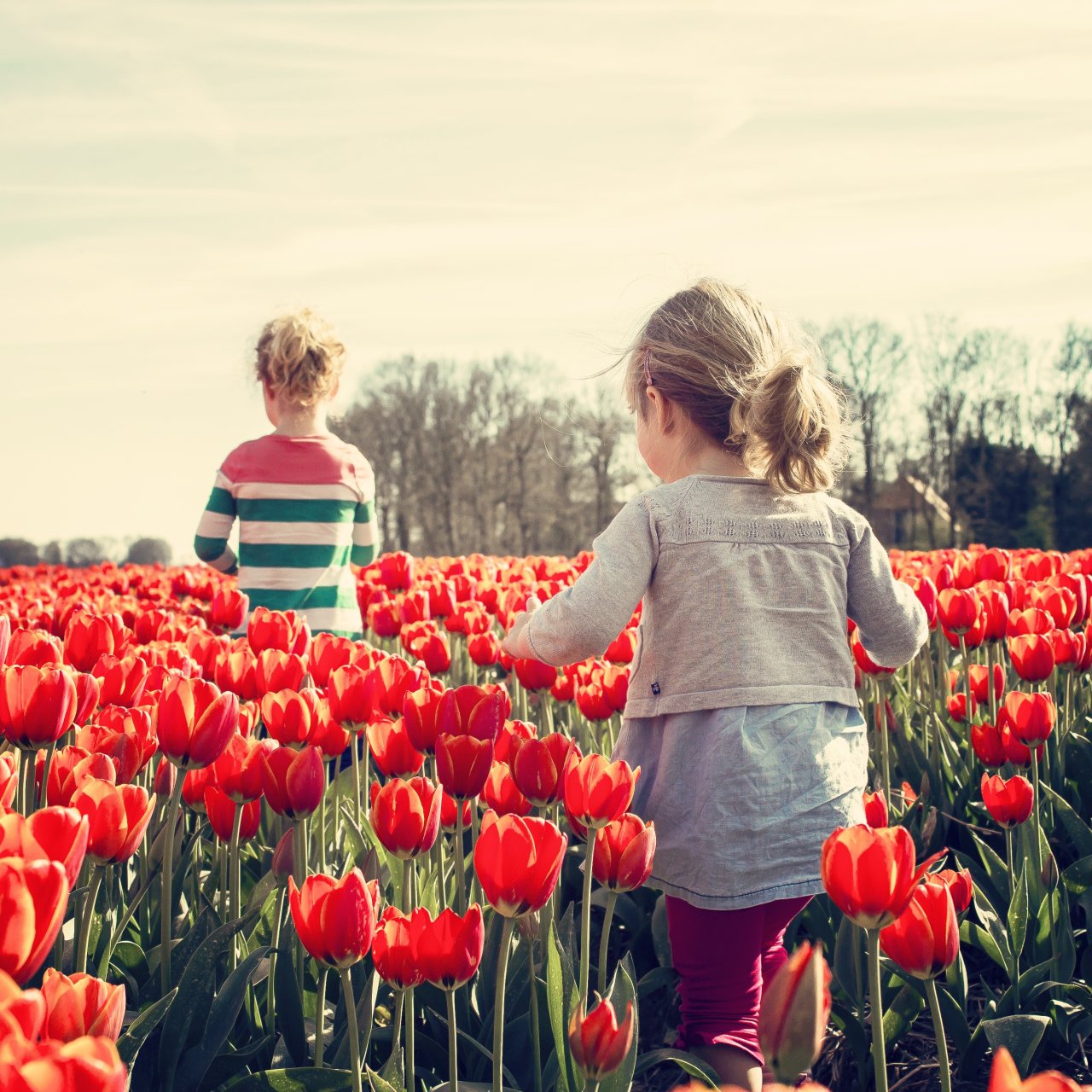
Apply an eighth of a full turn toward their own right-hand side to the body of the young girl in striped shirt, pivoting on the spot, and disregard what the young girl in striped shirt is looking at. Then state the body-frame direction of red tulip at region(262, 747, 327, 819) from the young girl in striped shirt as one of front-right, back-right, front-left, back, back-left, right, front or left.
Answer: back-right

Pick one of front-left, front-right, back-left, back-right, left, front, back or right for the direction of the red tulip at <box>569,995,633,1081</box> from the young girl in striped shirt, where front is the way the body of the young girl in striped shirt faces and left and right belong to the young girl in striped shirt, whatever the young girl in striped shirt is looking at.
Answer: back

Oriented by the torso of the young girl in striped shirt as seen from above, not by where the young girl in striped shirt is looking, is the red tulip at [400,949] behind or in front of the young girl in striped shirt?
behind

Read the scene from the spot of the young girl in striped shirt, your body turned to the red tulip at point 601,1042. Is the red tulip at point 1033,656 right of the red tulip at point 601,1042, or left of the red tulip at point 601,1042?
left

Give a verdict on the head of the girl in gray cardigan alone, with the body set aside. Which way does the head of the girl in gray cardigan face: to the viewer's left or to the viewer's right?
to the viewer's left

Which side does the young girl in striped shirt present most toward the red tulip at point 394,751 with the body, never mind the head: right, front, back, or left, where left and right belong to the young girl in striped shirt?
back

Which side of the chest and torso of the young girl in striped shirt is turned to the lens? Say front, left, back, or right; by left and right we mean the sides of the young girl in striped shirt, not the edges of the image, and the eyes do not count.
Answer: back

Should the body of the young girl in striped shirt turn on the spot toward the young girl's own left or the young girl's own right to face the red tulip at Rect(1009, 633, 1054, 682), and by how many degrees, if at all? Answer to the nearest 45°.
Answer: approximately 135° to the young girl's own right

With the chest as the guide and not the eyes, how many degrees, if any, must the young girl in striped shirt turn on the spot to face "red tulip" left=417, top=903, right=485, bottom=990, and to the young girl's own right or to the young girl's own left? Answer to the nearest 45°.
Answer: approximately 180°

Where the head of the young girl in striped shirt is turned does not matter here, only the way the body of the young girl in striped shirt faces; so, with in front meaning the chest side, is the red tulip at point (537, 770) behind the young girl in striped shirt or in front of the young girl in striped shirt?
behind

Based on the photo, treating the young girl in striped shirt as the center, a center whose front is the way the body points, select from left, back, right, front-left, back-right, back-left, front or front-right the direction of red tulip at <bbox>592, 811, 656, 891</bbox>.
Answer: back

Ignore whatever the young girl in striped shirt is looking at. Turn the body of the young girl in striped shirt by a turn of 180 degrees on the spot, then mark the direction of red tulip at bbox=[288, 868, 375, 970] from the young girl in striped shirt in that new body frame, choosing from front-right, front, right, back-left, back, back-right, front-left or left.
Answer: front

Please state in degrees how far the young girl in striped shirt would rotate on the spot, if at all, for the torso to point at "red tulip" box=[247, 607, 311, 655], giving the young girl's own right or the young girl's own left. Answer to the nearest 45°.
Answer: approximately 180°

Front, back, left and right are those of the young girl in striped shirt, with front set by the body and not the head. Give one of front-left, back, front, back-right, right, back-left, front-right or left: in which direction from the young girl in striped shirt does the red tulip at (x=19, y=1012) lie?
back

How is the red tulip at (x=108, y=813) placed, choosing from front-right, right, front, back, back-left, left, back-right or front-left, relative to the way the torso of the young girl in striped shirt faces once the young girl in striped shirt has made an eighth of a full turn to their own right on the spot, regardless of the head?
back-right
